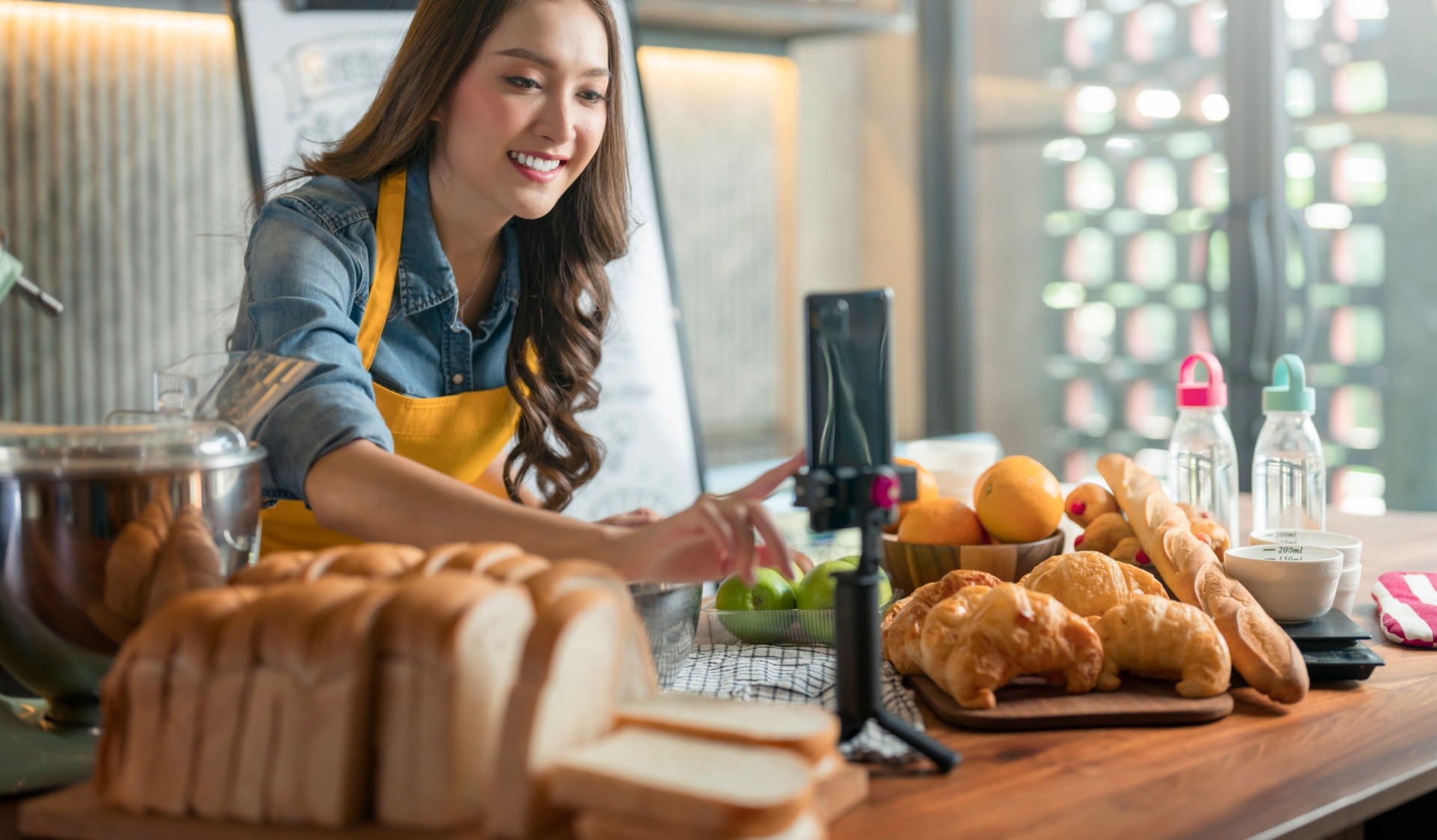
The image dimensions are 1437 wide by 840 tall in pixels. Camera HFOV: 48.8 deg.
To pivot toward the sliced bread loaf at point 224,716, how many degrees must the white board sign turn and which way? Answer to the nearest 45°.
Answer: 0° — it already faces it

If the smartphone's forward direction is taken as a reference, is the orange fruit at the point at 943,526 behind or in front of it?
in front

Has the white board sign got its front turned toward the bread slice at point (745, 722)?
yes

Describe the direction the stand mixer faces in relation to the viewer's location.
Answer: facing to the right of the viewer

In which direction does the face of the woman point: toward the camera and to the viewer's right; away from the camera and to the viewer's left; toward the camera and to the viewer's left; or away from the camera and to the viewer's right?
toward the camera and to the viewer's right

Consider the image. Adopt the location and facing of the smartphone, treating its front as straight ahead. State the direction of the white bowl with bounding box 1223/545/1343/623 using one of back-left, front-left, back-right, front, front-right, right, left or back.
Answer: front-right

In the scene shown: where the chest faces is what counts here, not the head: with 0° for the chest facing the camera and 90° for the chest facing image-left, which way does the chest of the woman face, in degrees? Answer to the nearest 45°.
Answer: approximately 315°

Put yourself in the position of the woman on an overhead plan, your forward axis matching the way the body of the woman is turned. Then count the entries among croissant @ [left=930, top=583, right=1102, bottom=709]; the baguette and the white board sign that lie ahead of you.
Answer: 2
